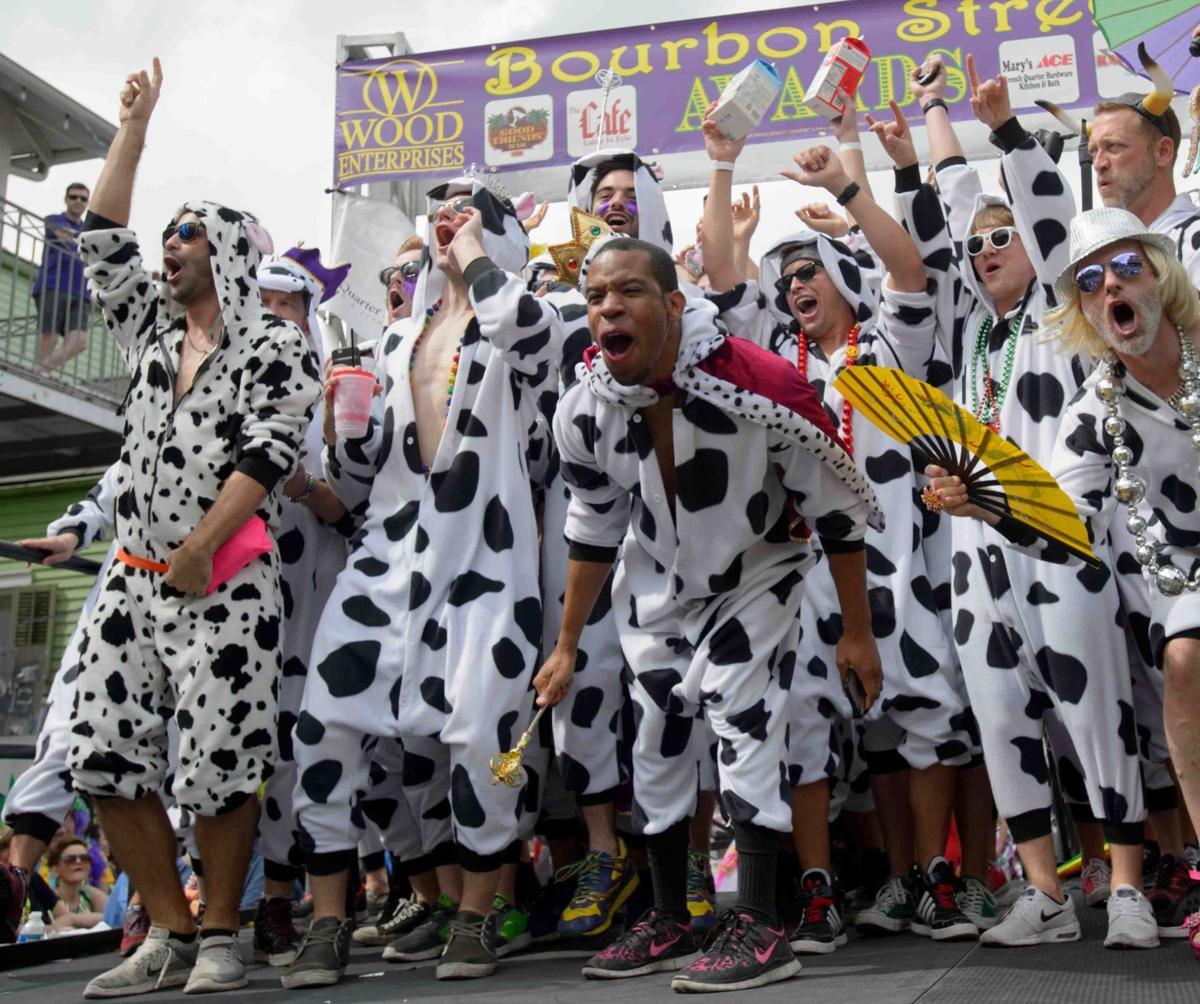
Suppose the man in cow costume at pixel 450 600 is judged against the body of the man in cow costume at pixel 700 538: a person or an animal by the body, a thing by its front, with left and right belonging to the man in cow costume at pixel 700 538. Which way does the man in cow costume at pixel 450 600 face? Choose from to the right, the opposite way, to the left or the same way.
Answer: the same way

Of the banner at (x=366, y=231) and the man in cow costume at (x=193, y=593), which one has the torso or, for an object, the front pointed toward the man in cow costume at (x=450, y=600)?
the banner

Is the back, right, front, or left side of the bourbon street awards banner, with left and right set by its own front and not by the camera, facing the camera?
front

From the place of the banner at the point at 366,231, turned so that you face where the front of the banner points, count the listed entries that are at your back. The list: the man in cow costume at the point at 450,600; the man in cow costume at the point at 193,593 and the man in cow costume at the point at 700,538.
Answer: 0

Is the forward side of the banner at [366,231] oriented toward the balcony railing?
no

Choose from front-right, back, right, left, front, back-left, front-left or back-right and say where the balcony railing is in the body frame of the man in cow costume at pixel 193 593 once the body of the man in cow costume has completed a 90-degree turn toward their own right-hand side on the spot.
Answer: front-right

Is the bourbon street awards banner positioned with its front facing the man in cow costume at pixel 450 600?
yes

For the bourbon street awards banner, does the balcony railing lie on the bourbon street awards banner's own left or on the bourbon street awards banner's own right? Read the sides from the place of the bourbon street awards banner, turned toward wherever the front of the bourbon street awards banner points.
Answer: on the bourbon street awards banner's own right

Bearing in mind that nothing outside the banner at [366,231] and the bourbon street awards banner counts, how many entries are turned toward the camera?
2

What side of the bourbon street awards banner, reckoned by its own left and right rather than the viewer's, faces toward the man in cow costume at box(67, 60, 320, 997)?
front

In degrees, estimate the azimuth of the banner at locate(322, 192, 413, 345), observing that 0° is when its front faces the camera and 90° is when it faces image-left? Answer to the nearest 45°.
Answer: approximately 0°

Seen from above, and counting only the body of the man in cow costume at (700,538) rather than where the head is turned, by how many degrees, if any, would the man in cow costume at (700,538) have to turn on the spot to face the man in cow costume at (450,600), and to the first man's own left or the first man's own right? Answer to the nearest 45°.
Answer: approximately 90° to the first man's own right

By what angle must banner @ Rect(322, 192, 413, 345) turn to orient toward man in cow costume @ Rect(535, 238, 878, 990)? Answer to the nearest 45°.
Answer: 0° — it already faces them

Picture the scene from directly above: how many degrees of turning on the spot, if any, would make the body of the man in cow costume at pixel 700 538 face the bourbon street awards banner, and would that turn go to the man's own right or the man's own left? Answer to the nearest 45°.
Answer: approximately 135° to the man's own right

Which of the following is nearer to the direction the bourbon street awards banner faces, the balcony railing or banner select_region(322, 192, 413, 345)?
the banner

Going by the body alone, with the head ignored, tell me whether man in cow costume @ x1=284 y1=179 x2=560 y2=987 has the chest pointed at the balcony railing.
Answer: no

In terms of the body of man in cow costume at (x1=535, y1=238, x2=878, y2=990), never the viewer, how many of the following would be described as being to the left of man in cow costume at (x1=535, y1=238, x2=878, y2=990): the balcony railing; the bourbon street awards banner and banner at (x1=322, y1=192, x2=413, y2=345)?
0
